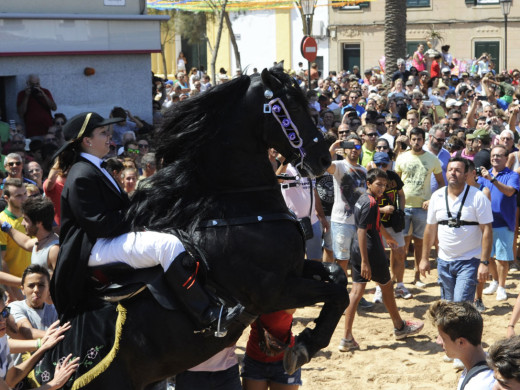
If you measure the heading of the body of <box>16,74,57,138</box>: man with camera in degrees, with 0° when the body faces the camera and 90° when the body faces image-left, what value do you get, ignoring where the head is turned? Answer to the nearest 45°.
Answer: approximately 0°

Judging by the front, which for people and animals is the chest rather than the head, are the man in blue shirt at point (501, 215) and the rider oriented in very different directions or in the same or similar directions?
very different directions

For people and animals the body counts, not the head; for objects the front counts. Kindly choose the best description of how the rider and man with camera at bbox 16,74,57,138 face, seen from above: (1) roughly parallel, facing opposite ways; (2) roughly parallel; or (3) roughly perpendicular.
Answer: roughly perpendicular

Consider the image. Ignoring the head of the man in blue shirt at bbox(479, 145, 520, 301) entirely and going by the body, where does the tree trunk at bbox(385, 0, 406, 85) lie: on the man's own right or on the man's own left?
on the man's own right

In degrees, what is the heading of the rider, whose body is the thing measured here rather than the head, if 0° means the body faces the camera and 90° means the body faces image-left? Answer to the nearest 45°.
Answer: approximately 270°

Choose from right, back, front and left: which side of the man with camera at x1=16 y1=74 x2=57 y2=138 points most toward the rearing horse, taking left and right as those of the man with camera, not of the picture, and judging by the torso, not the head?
front

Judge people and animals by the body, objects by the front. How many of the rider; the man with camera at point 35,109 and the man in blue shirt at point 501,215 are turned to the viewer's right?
1

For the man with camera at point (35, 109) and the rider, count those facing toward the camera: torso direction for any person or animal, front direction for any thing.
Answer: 1

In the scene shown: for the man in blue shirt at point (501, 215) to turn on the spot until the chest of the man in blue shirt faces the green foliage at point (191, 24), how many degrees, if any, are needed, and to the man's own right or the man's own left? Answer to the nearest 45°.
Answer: approximately 90° to the man's own right

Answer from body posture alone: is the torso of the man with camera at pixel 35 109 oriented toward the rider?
yes

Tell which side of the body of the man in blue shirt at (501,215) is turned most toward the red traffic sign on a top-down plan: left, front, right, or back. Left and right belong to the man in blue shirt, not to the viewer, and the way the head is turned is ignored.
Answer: right

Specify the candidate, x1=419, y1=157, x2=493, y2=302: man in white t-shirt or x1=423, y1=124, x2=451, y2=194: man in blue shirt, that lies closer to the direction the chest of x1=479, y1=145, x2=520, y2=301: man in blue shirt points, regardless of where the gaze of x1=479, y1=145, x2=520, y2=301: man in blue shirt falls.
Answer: the man in white t-shirt

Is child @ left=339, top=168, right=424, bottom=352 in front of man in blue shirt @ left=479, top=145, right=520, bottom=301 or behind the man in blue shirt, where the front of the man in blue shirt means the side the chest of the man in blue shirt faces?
in front

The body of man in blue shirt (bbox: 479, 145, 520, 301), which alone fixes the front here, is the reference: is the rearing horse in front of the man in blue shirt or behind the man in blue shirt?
in front

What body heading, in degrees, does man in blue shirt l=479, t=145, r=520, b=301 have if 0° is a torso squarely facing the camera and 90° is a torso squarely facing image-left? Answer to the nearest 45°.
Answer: approximately 45°

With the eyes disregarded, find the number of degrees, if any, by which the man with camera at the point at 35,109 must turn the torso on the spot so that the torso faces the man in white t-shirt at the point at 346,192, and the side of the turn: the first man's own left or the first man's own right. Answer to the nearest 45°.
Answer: approximately 45° to the first man's own left
